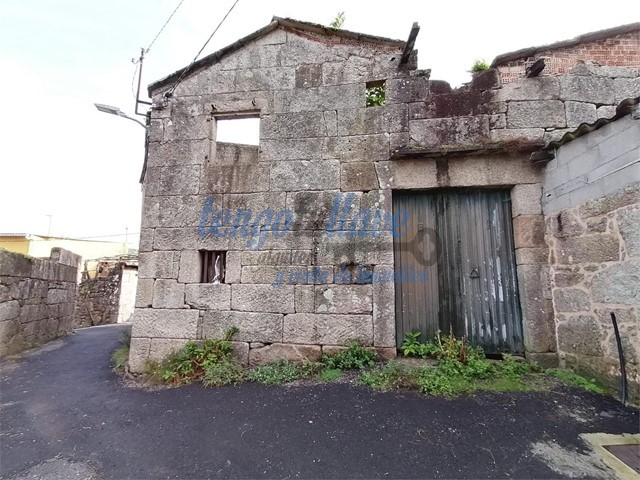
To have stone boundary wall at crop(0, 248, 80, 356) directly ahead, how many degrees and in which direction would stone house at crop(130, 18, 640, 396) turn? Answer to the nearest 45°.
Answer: approximately 90° to its right

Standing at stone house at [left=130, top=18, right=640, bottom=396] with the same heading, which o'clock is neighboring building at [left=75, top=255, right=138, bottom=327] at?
The neighboring building is roughly at 4 o'clock from the stone house.

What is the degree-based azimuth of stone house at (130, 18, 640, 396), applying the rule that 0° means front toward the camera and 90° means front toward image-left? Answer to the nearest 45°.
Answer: approximately 0°

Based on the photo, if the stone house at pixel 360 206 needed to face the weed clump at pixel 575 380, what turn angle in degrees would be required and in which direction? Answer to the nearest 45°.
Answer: approximately 90° to its left

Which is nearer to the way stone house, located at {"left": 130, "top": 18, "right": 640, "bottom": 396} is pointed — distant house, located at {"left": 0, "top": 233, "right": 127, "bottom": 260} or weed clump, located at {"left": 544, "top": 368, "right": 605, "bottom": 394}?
the weed clump
